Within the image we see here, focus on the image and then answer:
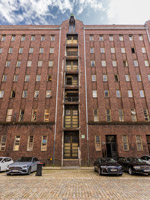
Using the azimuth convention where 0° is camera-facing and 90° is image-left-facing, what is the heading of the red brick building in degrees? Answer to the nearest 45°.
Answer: approximately 0°
